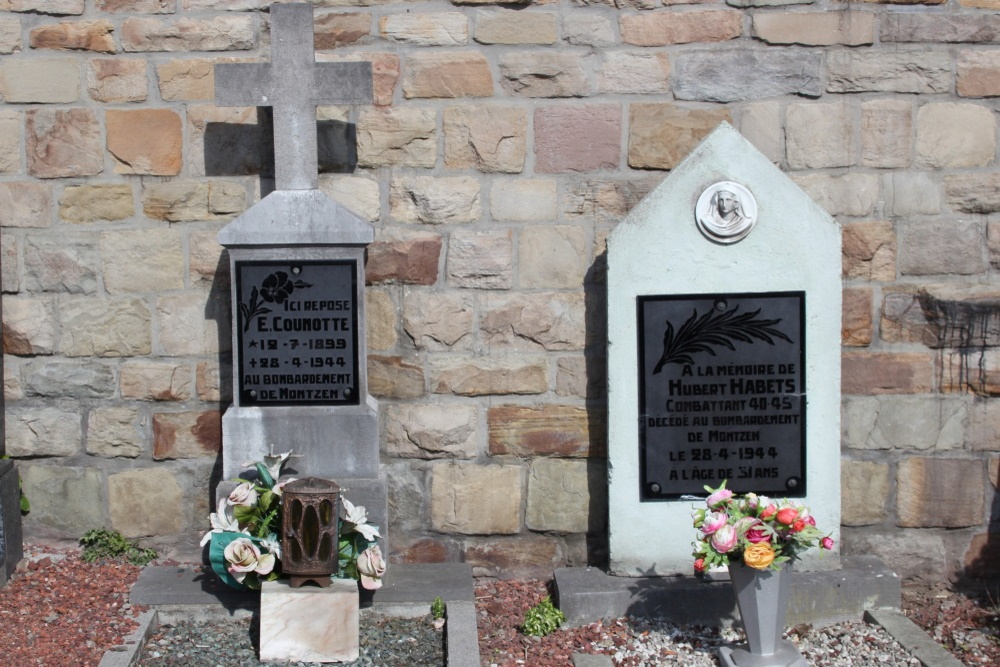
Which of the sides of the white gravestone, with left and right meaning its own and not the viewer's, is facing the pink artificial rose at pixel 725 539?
front

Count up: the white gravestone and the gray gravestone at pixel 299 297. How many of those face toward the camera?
2

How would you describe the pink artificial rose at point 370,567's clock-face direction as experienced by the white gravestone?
The pink artificial rose is roughly at 2 o'clock from the white gravestone.

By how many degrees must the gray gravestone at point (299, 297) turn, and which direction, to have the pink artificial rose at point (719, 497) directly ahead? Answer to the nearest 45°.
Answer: approximately 45° to its left

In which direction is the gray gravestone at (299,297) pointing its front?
toward the camera

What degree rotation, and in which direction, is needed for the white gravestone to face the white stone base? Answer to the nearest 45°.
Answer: approximately 45° to its right

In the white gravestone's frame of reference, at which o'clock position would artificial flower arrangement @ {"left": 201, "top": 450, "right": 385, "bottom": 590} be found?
The artificial flower arrangement is roughly at 2 o'clock from the white gravestone.

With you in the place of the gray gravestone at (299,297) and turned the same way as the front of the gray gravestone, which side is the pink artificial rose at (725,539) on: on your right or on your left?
on your left

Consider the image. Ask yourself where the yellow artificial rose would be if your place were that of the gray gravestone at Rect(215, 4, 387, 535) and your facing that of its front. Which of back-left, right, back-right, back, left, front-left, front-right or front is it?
front-left

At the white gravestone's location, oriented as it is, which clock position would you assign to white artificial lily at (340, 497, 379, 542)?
The white artificial lily is roughly at 2 o'clock from the white gravestone.

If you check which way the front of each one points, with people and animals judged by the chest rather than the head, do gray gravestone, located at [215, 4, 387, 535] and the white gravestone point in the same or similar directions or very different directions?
same or similar directions
